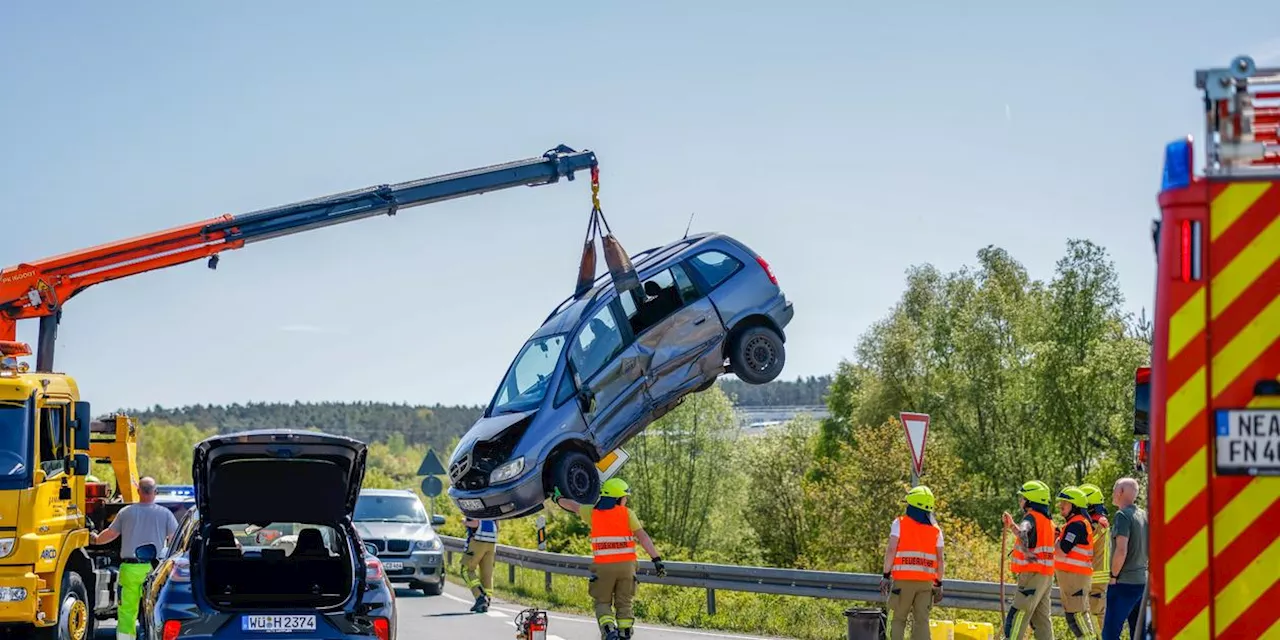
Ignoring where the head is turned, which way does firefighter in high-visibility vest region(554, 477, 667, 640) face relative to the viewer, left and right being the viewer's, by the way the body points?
facing away from the viewer

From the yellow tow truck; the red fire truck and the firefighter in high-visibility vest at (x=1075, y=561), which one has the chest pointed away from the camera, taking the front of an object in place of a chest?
the red fire truck

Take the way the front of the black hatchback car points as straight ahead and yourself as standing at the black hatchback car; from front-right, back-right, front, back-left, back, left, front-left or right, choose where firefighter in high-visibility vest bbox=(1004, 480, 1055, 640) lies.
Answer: right

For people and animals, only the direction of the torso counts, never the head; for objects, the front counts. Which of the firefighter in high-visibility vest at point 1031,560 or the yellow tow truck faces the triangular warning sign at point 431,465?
the firefighter in high-visibility vest

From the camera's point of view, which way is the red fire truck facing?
away from the camera

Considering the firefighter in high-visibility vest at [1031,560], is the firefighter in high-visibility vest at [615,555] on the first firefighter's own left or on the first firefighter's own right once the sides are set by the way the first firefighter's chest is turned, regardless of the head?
on the first firefighter's own left

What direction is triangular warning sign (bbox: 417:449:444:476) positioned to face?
away from the camera

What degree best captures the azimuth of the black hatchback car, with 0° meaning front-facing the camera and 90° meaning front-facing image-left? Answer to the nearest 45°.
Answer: approximately 180°

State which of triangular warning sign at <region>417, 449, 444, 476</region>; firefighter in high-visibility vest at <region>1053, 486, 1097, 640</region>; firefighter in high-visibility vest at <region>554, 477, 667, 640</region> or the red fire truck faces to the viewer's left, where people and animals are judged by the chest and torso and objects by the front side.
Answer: firefighter in high-visibility vest at <region>1053, 486, 1097, 640</region>

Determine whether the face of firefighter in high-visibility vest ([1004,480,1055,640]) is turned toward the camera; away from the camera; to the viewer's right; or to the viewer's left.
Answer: to the viewer's left

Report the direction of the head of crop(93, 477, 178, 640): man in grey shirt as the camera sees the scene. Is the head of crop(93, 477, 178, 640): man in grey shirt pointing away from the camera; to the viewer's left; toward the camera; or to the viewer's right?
away from the camera

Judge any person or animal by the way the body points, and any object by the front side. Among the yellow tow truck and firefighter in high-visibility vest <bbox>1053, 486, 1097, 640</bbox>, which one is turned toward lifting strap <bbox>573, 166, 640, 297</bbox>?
the firefighter in high-visibility vest

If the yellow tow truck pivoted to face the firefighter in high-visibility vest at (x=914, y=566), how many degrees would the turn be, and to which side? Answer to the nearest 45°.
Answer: approximately 90° to its left

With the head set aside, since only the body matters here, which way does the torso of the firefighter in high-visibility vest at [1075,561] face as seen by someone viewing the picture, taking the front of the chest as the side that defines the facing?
to the viewer's left
